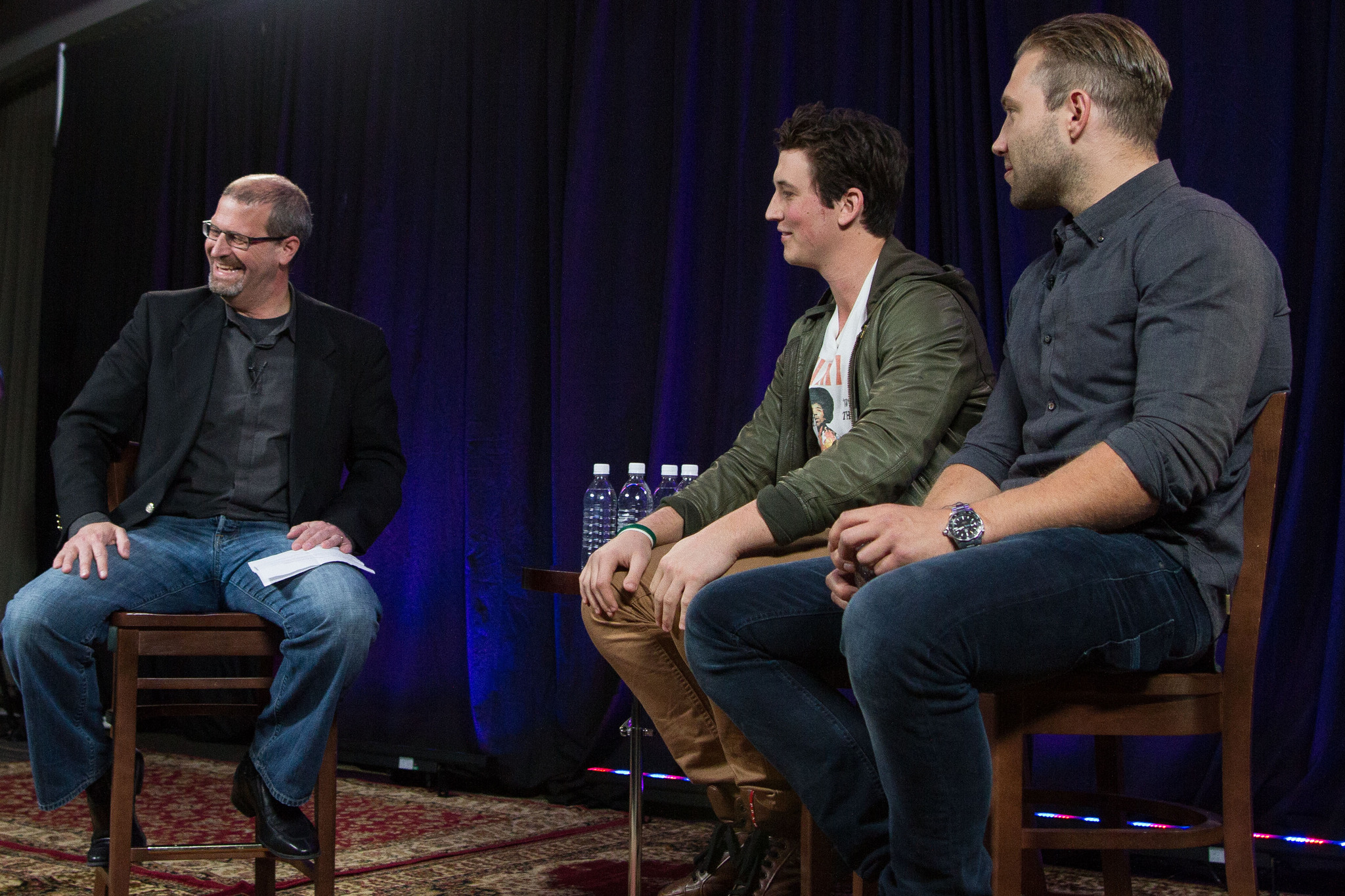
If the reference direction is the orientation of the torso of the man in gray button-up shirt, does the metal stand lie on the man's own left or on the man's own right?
on the man's own right

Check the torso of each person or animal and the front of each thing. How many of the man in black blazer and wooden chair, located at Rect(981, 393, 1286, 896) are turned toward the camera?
1

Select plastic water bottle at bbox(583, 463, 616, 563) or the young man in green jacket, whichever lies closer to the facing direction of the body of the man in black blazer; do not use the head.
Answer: the young man in green jacket

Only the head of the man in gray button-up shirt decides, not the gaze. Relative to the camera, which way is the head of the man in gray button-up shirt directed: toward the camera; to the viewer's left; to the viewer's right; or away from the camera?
to the viewer's left

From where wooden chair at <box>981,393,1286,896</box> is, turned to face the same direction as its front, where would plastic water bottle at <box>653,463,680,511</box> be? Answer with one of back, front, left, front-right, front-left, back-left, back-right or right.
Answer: front-right

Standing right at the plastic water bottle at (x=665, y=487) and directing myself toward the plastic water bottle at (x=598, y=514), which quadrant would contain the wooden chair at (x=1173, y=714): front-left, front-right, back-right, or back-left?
back-left

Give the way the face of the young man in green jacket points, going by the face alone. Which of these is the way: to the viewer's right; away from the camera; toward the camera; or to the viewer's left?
to the viewer's left

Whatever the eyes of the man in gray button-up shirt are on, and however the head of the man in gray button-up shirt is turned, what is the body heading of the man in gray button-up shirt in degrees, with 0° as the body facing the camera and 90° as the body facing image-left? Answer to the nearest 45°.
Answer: approximately 45°

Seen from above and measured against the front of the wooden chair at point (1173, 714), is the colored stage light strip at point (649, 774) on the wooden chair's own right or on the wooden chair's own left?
on the wooden chair's own right

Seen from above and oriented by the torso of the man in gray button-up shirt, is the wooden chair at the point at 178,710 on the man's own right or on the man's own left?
on the man's own right

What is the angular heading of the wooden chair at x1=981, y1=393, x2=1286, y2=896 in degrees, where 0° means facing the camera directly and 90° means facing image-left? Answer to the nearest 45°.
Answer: approximately 90°
